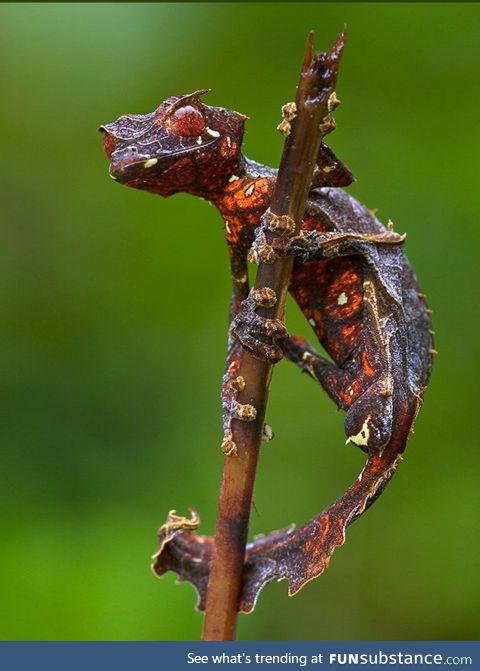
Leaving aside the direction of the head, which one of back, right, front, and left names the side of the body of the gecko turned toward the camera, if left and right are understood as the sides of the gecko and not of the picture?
left
